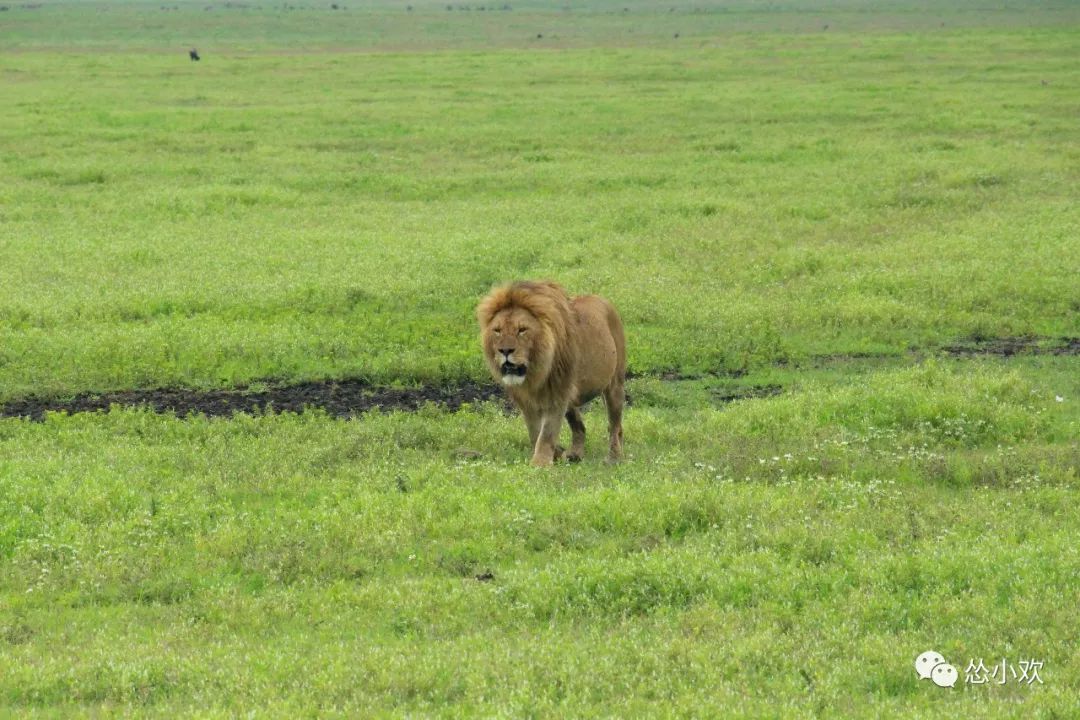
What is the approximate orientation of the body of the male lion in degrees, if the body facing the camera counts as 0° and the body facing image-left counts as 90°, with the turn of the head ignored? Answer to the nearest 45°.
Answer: approximately 45°
